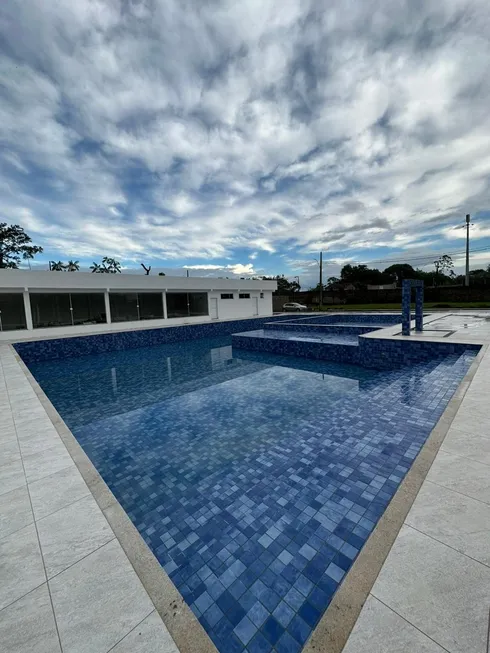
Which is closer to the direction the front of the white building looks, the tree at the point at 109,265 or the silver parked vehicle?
the silver parked vehicle

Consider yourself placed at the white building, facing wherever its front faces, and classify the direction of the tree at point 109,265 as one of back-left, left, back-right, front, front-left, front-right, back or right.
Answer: back-left

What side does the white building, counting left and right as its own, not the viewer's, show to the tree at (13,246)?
back

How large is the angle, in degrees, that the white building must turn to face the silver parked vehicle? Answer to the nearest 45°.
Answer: approximately 90° to its left

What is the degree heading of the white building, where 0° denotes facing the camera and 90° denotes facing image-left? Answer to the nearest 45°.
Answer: approximately 315°
